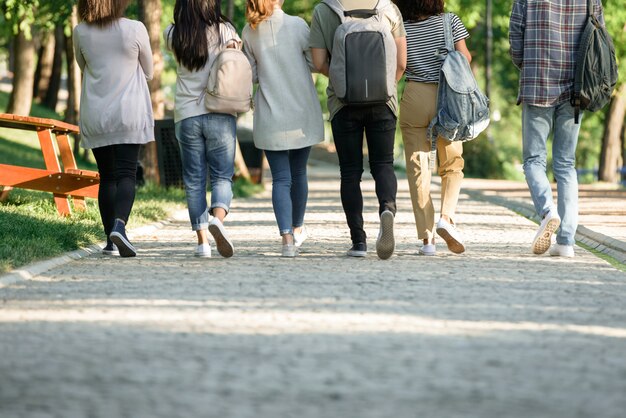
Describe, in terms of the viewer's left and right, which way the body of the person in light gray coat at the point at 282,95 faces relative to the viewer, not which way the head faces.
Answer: facing away from the viewer

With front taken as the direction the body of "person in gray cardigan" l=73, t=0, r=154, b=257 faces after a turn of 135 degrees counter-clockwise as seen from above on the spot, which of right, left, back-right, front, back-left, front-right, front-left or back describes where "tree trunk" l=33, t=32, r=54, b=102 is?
back-right

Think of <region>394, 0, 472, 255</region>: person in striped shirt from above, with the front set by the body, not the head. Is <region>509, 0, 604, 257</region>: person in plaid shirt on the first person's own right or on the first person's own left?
on the first person's own right

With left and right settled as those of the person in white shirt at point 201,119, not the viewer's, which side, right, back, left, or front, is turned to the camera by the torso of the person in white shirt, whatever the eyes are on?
back

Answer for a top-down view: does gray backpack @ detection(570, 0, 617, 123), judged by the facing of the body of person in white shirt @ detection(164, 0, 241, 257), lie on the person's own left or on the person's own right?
on the person's own right

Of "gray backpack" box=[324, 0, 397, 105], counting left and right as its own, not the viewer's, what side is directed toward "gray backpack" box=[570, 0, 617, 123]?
left

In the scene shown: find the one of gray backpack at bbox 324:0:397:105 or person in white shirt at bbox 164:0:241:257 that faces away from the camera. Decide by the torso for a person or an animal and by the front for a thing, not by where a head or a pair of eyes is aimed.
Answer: the person in white shirt

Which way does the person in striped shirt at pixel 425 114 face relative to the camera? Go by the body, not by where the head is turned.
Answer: away from the camera

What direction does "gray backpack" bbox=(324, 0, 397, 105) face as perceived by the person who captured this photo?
facing the viewer

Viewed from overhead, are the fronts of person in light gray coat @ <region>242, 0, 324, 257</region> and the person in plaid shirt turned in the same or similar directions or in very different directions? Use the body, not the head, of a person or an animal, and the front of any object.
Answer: same or similar directions

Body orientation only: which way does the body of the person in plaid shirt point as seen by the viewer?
away from the camera

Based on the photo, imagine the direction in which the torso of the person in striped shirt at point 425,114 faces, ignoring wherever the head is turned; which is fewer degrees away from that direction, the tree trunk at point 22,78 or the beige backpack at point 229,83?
the tree trunk

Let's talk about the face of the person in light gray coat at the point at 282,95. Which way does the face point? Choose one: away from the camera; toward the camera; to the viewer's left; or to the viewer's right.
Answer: away from the camera

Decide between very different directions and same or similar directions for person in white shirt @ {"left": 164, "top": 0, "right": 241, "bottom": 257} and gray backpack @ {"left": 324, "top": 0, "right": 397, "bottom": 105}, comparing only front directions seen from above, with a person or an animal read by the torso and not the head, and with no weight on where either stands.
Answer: very different directions

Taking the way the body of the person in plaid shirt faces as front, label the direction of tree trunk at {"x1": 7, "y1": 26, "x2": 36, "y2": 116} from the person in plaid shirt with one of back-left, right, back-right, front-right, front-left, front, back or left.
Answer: front-left

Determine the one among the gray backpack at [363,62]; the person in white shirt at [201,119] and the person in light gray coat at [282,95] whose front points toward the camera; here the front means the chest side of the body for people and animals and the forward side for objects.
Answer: the gray backpack

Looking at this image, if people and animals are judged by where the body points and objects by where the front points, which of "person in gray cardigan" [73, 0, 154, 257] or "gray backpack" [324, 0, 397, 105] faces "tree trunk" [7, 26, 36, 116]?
the person in gray cardigan

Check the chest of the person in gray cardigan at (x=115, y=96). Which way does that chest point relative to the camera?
away from the camera
